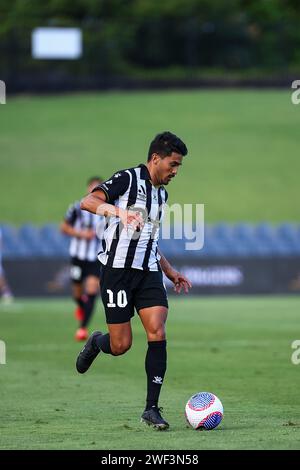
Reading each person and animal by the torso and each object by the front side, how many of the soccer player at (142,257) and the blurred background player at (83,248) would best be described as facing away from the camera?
0

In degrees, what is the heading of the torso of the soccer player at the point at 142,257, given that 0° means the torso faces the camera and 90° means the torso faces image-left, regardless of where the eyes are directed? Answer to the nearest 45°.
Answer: approximately 315°

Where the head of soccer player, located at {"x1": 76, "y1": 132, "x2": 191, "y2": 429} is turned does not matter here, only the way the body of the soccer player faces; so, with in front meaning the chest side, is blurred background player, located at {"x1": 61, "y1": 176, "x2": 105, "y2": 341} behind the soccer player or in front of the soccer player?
behind

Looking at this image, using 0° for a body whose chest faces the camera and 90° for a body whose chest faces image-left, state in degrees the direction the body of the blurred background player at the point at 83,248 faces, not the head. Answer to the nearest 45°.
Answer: approximately 315°

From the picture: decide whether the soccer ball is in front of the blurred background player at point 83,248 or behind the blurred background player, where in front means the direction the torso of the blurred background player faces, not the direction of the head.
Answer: in front
